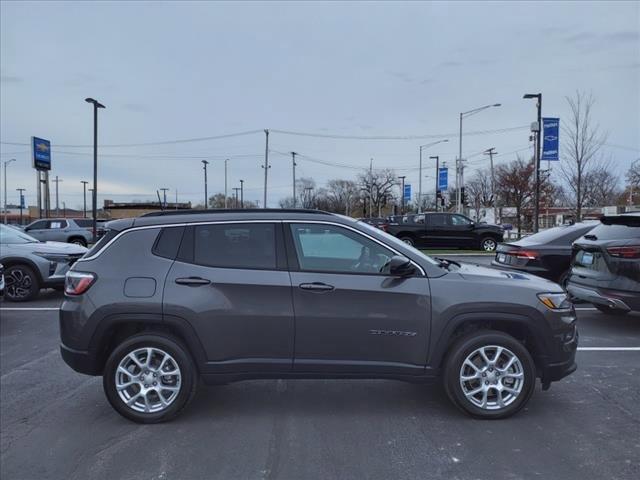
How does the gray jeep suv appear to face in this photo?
to the viewer's right

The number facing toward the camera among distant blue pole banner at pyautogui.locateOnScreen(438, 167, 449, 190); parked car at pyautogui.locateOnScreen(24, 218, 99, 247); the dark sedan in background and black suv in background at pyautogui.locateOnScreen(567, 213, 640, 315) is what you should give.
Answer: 1

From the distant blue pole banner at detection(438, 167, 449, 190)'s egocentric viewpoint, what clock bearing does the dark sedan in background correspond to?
The dark sedan in background is roughly at 12 o'clock from the distant blue pole banner.

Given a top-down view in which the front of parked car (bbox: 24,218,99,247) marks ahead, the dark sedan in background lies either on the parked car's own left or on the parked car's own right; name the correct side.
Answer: on the parked car's own left

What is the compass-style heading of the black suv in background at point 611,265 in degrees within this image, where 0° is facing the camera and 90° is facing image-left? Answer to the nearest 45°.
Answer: approximately 225°

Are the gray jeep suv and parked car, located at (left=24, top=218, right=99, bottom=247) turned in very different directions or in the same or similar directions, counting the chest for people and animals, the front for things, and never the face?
very different directions

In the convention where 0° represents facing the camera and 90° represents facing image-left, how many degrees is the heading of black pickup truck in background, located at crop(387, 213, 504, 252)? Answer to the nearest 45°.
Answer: approximately 270°

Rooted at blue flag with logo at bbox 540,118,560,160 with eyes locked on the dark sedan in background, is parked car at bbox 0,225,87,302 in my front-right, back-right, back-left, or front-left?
front-right

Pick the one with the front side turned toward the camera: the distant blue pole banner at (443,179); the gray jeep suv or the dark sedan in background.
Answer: the distant blue pole banner

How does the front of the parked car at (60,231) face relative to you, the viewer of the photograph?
facing to the left of the viewer

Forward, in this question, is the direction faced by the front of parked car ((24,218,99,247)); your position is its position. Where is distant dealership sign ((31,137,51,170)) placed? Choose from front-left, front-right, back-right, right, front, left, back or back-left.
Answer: right

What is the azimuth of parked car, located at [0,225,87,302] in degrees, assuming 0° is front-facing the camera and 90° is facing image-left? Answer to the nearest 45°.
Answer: approximately 315°

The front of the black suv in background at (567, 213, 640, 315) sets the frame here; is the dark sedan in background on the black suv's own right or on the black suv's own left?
on the black suv's own left

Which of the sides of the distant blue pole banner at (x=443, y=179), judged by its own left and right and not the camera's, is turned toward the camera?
front

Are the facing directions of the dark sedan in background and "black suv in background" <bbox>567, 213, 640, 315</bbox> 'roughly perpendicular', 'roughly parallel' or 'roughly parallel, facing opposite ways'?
roughly parallel

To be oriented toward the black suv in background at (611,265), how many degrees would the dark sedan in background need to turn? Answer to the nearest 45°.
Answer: approximately 135° to its right
